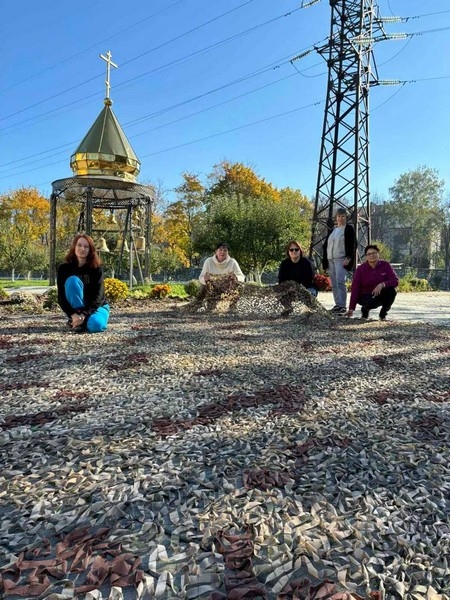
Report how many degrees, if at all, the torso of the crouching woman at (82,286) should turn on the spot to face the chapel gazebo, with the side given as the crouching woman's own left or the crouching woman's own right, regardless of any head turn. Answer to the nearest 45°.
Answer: approximately 180°

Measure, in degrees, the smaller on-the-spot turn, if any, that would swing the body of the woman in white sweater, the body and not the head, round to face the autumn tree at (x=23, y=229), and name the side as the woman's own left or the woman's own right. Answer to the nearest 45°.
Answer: approximately 135° to the woman's own right

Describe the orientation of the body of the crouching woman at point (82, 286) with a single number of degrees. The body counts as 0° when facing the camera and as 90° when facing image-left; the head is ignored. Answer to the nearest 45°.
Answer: approximately 0°

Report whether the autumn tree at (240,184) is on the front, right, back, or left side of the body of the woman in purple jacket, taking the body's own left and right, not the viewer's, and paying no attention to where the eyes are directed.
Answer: back

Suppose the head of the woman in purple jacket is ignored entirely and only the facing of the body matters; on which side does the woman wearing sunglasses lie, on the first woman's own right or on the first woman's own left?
on the first woman's own right
